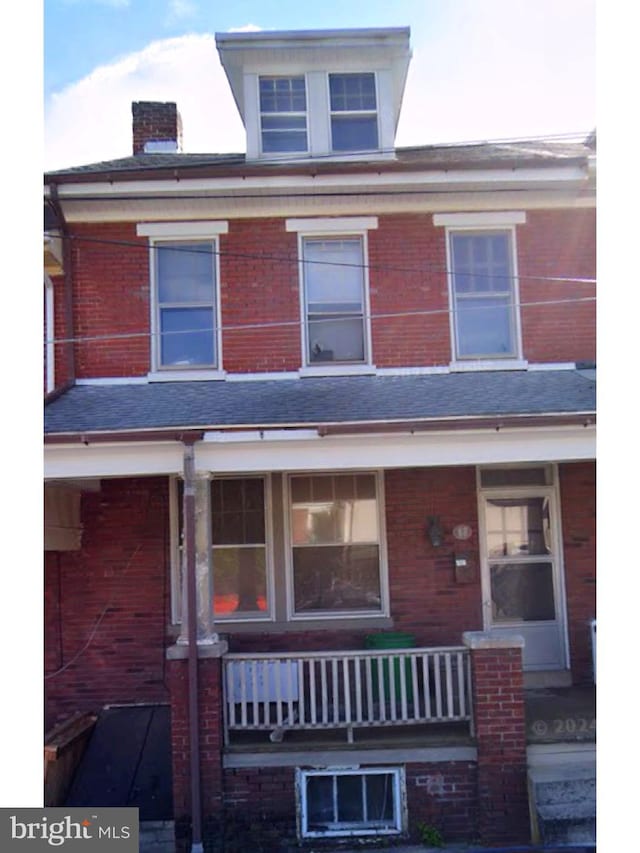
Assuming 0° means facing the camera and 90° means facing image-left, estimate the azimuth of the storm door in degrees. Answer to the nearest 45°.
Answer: approximately 0°

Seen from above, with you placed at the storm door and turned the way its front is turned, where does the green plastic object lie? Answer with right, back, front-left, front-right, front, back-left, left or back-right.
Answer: front-right

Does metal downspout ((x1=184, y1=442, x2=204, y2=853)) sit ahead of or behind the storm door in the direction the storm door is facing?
ahead

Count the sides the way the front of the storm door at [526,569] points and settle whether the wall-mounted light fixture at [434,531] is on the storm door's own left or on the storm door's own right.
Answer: on the storm door's own right

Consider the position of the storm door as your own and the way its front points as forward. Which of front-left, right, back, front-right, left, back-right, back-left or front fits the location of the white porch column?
front-right
